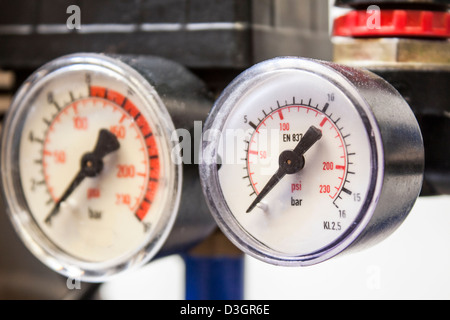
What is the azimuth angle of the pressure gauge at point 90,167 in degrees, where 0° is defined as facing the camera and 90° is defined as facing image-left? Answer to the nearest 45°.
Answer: approximately 45°

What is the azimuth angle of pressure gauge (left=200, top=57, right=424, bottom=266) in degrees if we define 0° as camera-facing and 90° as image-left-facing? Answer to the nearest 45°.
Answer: approximately 45°
